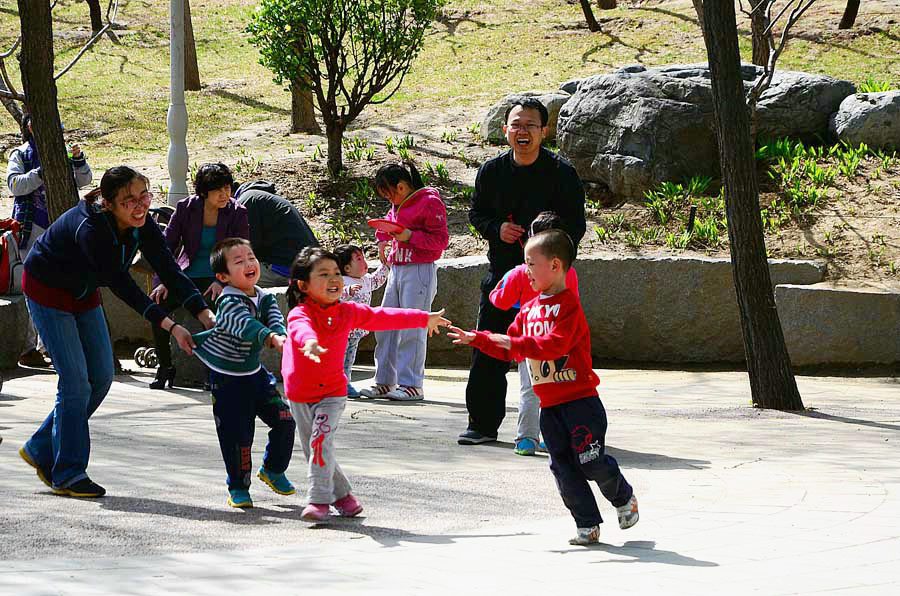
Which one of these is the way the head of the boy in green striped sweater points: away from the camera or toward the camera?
toward the camera

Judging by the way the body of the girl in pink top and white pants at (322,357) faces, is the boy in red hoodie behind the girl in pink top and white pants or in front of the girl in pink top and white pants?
in front

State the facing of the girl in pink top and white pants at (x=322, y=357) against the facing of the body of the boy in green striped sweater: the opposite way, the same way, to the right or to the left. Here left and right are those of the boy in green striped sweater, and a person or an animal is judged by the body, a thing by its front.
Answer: the same way

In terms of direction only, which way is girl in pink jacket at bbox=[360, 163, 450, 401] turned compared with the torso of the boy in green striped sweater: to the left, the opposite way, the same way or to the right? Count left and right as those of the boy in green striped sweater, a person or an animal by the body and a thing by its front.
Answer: to the right

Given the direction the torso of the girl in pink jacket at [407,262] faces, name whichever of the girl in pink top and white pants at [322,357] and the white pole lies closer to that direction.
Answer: the girl in pink top and white pants

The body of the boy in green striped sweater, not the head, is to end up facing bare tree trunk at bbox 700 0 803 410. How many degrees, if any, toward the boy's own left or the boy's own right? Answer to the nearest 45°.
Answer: approximately 90° to the boy's own left

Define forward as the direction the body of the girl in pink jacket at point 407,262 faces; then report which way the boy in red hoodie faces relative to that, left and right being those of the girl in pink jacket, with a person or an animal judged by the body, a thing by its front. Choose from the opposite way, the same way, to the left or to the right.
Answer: the same way

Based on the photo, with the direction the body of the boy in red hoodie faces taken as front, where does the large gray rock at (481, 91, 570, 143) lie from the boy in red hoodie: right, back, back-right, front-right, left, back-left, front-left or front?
back-right

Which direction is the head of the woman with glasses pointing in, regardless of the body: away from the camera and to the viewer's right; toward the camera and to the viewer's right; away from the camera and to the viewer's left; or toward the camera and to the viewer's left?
toward the camera and to the viewer's right

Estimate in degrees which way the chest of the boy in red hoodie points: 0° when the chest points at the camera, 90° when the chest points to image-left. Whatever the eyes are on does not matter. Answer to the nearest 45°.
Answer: approximately 45°

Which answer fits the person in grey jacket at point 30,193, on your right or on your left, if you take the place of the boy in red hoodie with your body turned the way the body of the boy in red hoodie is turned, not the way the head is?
on your right

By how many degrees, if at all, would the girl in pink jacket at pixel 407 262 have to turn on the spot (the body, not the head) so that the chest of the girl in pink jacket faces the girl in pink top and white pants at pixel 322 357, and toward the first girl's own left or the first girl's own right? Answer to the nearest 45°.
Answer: approximately 45° to the first girl's own left
